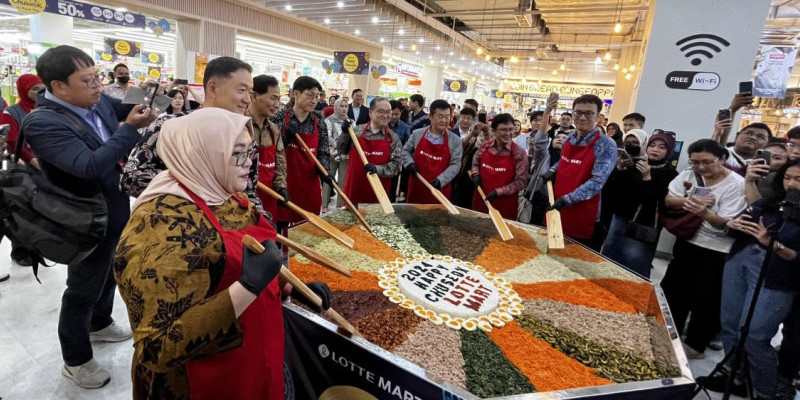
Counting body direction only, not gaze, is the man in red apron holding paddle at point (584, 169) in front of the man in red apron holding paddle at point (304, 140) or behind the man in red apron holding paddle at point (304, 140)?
in front

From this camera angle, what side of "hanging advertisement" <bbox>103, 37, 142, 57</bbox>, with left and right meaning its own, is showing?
front

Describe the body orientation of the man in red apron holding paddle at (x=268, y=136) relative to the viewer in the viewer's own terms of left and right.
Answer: facing the viewer and to the right of the viewer

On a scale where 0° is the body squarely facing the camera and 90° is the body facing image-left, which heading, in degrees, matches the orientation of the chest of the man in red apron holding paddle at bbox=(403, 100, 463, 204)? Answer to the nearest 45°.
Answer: approximately 0°

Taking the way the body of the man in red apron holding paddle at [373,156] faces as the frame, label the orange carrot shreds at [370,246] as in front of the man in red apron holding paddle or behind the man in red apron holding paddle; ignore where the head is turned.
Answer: in front

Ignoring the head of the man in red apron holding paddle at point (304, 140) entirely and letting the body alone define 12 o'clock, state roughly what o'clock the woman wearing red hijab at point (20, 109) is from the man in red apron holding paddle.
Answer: The woman wearing red hijab is roughly at 5 o'clock from the man in red apron holding paddle.

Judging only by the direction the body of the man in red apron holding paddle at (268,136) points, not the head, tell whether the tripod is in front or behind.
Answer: in front

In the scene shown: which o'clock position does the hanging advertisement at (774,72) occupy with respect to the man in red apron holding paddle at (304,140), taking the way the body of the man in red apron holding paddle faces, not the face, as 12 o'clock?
The hanging advertisement is roughly at 10 o'clock from the man in red apron holding paddle.

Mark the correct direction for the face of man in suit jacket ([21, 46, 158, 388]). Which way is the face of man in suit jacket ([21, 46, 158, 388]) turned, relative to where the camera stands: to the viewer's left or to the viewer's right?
to the viewer's right

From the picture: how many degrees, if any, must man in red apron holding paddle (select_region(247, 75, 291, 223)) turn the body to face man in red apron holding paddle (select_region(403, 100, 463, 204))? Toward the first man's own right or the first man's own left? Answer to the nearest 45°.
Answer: approximately 90° to the first man's own left

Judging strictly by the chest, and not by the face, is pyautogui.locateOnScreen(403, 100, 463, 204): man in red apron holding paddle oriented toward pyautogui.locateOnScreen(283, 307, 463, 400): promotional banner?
yes

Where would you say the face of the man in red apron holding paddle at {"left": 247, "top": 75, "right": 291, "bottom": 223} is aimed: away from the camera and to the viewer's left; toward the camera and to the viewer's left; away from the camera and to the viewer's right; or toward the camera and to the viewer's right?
toward the camera and to the viewer's right
